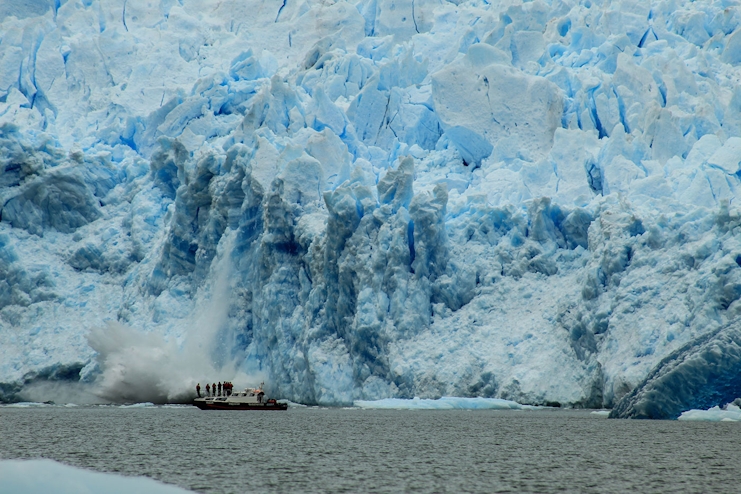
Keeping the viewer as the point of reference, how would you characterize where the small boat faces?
facing to the left of the viewer

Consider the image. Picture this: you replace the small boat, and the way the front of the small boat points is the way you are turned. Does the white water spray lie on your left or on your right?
on your right
